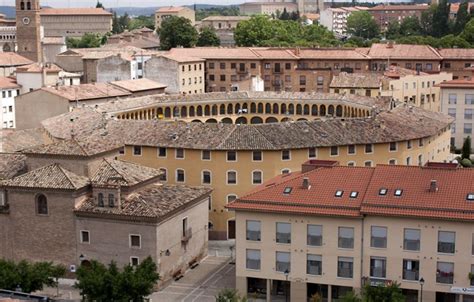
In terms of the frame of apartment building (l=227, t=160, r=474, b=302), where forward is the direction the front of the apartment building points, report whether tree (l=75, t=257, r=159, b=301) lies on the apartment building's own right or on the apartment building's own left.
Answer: on the apartment building's own right

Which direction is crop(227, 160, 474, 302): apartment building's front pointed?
toward the camera

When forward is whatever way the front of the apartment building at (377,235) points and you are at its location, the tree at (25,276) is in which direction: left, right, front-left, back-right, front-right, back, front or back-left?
right

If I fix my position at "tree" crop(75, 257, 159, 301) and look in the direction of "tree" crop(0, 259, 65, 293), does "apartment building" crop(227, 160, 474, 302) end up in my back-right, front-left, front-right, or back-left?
back-right
